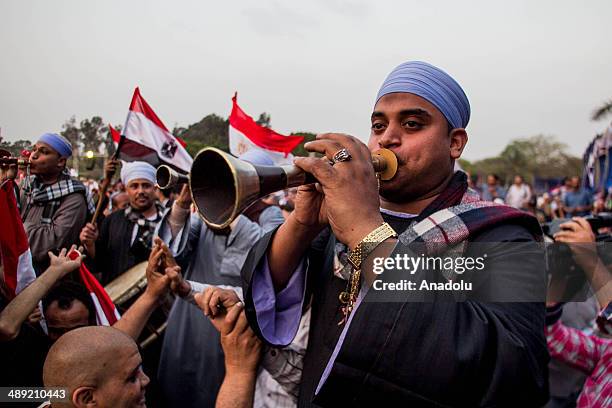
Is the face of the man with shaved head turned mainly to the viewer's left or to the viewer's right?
to the viewer's right

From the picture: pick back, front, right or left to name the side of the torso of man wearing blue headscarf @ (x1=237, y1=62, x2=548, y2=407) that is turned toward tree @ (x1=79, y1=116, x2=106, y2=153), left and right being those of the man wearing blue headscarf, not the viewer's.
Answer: right

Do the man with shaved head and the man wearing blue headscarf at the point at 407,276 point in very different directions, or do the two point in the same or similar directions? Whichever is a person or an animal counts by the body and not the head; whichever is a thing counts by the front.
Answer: very different directions

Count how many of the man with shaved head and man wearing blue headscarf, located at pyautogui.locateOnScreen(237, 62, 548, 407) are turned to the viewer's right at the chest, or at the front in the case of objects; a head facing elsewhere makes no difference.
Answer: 1

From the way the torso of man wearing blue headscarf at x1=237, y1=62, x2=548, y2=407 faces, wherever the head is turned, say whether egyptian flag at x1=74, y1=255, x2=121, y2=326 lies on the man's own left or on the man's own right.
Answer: on the man's own right

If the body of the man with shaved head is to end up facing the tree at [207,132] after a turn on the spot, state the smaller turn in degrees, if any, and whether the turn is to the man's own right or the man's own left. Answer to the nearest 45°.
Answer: approximately 90° to the man's own left

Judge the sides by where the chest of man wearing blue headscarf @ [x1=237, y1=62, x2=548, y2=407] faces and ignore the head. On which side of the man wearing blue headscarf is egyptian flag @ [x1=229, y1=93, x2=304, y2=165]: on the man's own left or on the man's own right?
on the man's own right

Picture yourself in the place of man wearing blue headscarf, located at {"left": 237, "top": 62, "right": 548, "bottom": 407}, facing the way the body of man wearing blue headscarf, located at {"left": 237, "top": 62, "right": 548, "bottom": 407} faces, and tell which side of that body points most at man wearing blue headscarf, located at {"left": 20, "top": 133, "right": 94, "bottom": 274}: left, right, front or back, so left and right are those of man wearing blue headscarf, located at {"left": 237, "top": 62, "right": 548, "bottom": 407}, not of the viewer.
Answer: right
